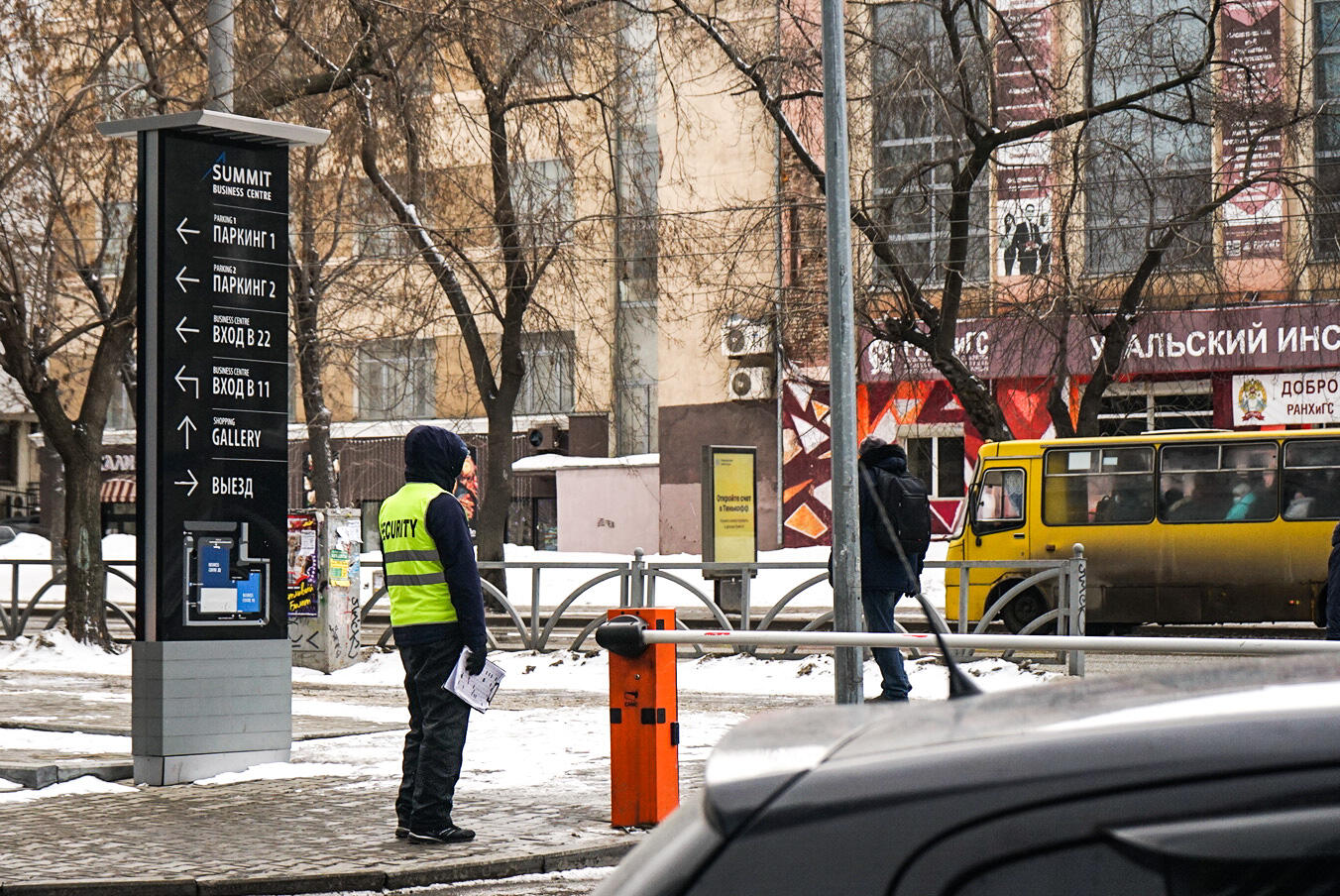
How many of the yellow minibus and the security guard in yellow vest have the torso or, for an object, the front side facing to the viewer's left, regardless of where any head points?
1

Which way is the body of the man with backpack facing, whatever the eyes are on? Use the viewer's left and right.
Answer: facing away from the viewer and to the left of the viewer

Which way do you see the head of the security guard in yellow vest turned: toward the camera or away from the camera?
away from the camera

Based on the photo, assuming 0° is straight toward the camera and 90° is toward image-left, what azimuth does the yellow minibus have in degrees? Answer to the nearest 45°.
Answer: approximately 90°

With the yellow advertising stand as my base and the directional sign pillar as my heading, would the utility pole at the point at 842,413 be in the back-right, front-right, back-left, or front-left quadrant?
front-left

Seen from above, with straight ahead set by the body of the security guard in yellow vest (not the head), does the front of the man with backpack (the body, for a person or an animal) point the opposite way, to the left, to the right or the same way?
to the left

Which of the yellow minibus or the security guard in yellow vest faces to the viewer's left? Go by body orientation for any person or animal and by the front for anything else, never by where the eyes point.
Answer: the yellow minibus

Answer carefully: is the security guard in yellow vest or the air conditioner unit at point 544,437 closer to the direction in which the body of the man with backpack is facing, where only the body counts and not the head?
the air conditioner unit

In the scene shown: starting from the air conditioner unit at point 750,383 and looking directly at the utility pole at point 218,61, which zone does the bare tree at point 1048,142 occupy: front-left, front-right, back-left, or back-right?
front-left

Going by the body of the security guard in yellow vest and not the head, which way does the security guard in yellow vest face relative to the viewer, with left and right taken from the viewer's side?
facing away from the viewer and to the right of the viewer

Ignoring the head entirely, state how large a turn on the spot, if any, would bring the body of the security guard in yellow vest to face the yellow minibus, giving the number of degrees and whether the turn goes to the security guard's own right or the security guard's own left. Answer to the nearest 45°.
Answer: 0° — they already face it

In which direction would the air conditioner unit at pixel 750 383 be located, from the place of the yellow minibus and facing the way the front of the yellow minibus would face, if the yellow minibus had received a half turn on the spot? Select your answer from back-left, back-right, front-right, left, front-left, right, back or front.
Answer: back-left
